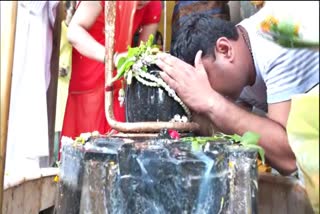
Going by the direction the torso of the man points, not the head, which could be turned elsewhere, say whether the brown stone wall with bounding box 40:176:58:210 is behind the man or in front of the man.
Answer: in front

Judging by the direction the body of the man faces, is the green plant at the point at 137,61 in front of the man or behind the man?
in front

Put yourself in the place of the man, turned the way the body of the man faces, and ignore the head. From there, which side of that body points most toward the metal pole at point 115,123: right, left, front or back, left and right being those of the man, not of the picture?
front

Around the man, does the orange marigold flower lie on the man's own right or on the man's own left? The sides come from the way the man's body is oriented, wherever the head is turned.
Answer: on the man's own left

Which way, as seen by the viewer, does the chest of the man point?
to the viewer's left

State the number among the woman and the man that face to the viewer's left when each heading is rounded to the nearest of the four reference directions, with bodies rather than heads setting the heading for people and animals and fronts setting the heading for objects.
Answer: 1

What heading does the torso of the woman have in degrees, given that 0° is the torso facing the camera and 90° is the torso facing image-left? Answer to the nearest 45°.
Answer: approximately 315°

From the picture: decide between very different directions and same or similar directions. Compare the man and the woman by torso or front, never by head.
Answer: very different directions

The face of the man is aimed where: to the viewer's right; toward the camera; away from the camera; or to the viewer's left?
to the viewer's left
